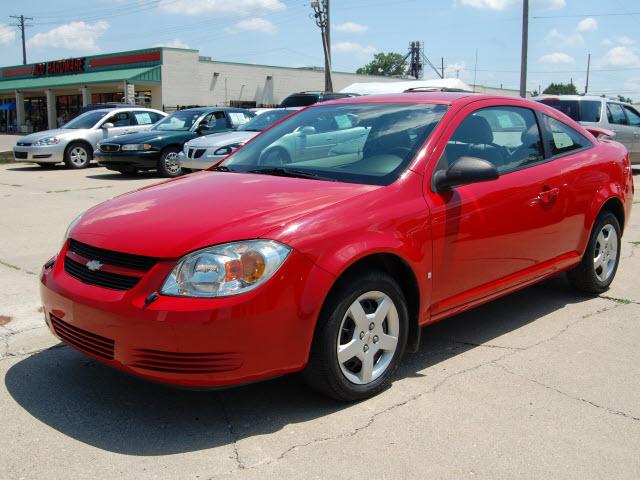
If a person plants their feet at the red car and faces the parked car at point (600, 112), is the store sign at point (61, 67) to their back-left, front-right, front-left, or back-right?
front-left

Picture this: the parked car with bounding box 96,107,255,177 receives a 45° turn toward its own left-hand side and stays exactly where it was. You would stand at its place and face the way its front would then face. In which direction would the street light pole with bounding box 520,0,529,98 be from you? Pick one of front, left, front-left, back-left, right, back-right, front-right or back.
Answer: back-left

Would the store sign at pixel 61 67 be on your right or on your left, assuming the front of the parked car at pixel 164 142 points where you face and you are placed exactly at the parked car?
on your right

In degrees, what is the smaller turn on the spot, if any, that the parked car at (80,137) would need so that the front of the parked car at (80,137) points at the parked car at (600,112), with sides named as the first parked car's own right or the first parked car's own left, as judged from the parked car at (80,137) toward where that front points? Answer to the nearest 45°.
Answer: approximately 90° to the first parked car's own left

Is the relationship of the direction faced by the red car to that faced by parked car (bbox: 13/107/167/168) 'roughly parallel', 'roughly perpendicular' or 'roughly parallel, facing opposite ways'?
roughly parallel

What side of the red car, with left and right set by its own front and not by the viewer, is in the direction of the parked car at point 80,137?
right

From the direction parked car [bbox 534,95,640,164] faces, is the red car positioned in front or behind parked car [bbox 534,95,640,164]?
behind

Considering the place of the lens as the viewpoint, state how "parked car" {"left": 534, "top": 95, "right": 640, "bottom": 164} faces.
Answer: facing away from the viewer and to the right of the viewer

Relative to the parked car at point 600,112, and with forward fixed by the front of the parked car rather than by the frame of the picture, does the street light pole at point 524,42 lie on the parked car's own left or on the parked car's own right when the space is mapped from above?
on the parked car's own left

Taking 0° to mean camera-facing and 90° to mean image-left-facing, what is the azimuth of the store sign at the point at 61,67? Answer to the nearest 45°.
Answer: approximately 45°

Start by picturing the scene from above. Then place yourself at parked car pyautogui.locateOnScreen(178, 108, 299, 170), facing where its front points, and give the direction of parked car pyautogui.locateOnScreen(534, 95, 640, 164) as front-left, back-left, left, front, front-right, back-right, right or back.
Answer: back-left

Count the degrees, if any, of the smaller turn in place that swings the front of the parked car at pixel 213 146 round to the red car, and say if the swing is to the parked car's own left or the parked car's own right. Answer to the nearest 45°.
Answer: approximately 45° to the parked car's own left

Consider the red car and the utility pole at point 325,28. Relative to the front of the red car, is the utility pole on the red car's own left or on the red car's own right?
on the red car's own right

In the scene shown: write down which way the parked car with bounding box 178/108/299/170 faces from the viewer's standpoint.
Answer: facing the viewer and to the left of the viewer

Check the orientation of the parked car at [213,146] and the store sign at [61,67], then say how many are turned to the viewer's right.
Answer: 0

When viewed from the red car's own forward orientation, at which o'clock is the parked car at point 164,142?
The parked car is roughly at 4 o'clock from the red car.

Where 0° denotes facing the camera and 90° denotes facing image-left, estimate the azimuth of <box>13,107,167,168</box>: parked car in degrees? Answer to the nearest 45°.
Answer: approximately 45°
